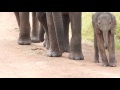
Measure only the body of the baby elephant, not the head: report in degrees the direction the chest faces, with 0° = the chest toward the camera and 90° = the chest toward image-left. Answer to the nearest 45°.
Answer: approximately 0°
